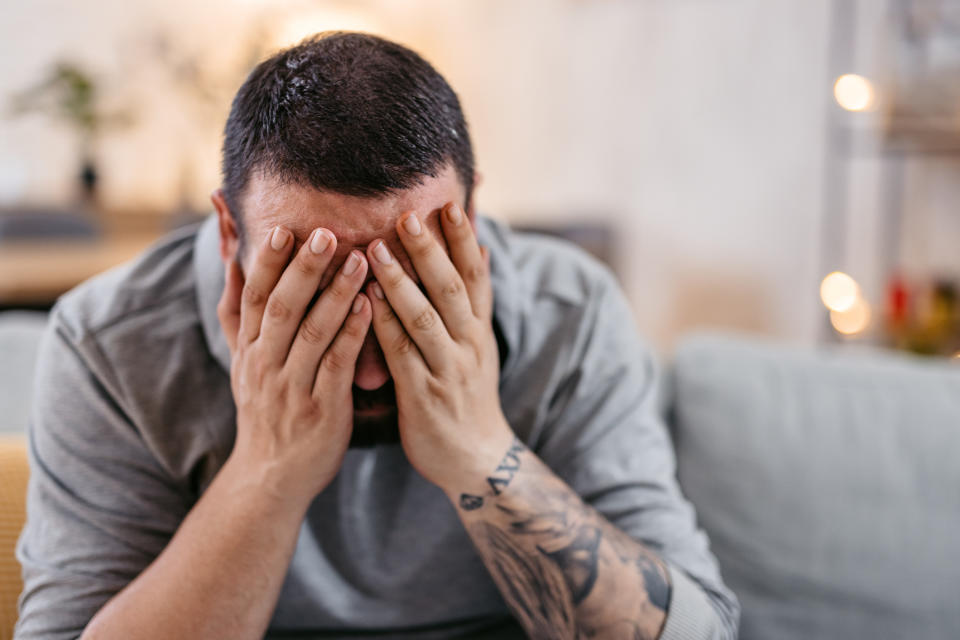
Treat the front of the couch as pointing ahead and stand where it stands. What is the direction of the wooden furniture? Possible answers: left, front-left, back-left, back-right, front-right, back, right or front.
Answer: back-right
